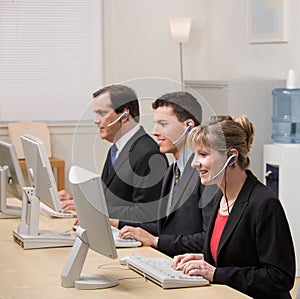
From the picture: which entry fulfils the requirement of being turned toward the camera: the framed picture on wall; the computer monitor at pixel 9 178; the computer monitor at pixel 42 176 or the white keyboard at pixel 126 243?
the framed picture on wall

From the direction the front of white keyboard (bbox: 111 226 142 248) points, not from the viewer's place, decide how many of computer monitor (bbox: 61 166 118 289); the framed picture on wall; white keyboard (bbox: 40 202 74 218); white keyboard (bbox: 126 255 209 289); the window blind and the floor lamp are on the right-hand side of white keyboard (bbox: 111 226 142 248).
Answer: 2

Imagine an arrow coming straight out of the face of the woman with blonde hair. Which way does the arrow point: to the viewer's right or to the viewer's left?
to the viewer's left

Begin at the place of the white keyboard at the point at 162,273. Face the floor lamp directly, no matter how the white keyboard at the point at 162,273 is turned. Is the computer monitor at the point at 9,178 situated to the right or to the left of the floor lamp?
left

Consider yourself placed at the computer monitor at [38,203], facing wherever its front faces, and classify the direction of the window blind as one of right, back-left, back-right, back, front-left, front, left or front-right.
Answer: front-left

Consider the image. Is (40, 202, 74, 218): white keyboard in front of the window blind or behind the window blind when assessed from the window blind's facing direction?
in front

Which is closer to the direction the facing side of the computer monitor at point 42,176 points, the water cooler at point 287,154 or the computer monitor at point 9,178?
the water cooler

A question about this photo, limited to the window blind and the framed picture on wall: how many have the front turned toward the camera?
2

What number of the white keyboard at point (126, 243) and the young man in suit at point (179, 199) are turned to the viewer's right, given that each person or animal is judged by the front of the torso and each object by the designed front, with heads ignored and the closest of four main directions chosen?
1

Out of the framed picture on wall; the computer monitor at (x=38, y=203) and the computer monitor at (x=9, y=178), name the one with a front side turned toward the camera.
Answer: the framed picture on wall

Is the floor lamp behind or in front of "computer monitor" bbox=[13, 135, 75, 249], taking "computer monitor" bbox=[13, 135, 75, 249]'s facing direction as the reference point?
in front

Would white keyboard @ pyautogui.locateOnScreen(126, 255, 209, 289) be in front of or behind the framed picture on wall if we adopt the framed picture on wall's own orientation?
in front

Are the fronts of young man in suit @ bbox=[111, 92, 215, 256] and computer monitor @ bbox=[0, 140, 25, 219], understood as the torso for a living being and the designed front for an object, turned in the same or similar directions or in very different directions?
very different directions

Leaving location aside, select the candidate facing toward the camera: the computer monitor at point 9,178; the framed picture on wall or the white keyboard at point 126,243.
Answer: the framed picture on wall

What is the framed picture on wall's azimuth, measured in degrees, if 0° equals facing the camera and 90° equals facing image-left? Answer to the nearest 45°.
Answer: approximately 0°

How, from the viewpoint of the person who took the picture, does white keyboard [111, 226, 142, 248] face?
facing to the right of the viewer
